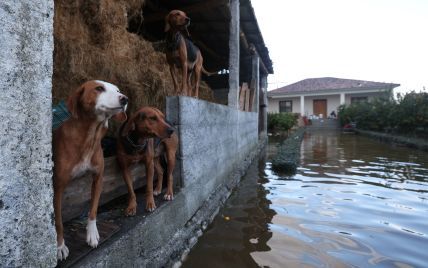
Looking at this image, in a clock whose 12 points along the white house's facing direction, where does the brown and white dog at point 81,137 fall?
The brown and white dog is roughly at 12 o'clock from the white house.

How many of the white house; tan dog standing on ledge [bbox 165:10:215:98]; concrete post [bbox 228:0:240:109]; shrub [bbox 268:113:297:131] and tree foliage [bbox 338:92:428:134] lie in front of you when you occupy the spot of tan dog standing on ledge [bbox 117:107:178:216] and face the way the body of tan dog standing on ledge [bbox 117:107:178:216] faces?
0

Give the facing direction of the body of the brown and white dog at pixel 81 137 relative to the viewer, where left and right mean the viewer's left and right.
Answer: facing the viewer and to the right of the viewer

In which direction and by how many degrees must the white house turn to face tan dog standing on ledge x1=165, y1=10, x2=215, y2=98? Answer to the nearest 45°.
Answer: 0° — it already faces it

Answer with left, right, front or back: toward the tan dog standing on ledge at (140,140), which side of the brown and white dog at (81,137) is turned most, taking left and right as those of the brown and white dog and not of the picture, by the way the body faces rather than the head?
left

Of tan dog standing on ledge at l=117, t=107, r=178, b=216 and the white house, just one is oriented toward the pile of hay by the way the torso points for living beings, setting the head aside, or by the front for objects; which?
the white house

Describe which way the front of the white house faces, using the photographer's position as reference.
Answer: facing the viewer

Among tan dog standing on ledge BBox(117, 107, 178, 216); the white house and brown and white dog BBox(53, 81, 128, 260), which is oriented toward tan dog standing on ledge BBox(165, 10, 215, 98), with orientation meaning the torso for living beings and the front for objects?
the white house

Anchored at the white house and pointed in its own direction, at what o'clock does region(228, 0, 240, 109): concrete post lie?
The concrete post is roughly at 12 o'clock from the white house.

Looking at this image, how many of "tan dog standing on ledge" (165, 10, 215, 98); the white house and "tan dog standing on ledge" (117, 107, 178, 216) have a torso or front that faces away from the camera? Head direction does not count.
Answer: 0

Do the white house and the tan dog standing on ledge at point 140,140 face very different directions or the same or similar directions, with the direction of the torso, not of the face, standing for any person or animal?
same or similar directions

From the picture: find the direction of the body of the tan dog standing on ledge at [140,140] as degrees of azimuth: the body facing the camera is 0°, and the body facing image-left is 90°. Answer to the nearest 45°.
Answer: approximately 45°

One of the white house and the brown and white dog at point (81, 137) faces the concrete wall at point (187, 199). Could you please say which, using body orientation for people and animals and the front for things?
the white house

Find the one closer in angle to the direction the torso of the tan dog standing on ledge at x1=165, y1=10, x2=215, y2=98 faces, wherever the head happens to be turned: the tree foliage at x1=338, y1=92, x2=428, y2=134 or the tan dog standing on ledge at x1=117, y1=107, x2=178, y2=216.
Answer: the tan dog standing on ledge

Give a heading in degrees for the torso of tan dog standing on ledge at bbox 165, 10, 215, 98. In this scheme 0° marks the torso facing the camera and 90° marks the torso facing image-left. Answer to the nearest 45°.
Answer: approximately 45°

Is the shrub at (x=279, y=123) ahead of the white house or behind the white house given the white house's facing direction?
ahead

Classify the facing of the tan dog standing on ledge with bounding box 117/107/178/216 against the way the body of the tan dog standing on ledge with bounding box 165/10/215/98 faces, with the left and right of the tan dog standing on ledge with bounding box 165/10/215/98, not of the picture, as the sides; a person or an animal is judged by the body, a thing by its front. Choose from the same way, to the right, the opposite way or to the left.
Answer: the same way

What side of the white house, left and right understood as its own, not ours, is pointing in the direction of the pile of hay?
front

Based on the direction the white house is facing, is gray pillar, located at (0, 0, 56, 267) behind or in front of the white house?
in front
